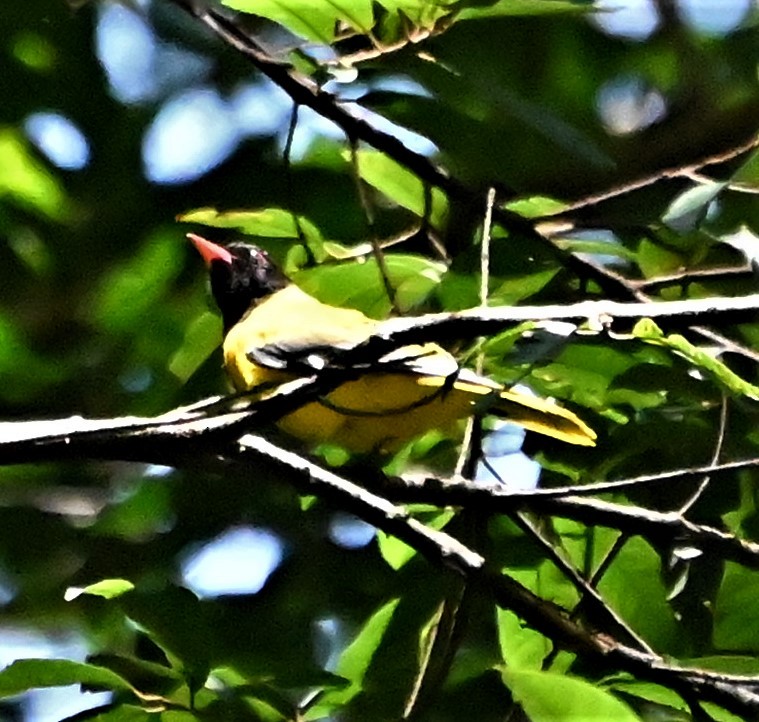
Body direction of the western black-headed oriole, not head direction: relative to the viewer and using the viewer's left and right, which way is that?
facing to the left of the viewer

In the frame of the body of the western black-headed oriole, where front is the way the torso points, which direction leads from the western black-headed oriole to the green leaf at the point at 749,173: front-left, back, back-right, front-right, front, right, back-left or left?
back-left
